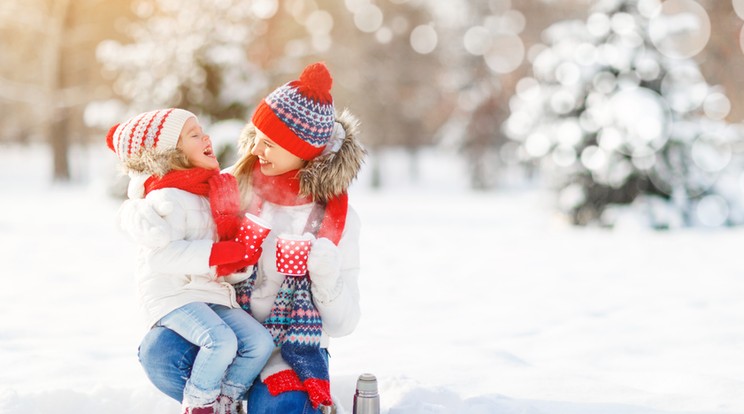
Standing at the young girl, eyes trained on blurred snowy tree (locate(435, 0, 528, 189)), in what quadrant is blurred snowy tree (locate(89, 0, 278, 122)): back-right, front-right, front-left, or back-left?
front-left

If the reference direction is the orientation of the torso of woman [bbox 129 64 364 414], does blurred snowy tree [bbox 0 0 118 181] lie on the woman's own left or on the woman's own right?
on the woman's own right

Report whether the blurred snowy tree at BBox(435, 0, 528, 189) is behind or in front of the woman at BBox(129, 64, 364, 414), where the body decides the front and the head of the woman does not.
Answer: behind

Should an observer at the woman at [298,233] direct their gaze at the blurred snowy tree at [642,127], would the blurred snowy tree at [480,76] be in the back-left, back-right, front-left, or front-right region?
front-left

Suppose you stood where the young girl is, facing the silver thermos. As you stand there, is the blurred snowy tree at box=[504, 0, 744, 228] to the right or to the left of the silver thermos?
left

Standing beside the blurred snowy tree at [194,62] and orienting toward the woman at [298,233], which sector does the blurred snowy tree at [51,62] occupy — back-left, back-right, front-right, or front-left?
back-right

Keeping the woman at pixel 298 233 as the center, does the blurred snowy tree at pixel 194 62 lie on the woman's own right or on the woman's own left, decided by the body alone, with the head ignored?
on the woman's own right

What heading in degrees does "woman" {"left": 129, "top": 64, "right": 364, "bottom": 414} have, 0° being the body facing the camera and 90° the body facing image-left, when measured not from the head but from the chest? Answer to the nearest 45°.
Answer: approximately 45°

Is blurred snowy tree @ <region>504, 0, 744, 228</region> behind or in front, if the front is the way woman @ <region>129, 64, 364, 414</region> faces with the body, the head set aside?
behind

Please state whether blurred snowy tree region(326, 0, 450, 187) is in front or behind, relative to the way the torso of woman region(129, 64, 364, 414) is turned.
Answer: behind
